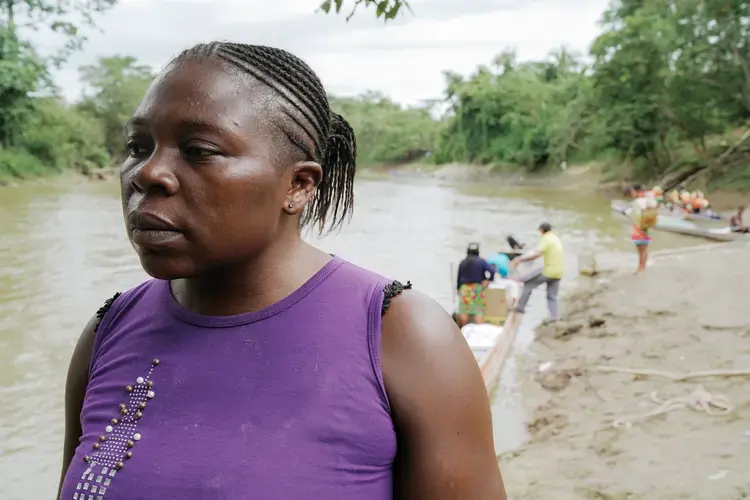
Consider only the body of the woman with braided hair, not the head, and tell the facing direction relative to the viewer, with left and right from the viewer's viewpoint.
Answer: facing the viewer and to the left of the viewer

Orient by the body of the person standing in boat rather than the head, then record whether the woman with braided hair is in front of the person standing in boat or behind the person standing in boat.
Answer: behind

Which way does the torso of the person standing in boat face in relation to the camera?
away from the camera

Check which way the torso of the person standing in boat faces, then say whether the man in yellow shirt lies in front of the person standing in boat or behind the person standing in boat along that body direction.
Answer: in front

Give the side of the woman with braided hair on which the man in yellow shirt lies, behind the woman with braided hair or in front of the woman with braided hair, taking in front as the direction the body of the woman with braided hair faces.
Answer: behind

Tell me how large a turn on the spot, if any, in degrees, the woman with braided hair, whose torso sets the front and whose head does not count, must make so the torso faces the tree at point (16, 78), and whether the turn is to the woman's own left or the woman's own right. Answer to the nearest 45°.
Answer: approximately 135° to the woman's own right

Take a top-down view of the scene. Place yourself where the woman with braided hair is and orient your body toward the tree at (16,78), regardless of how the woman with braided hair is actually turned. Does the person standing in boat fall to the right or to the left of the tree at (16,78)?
right

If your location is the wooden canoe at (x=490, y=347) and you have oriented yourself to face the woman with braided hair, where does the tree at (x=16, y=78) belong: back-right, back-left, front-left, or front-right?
back-right

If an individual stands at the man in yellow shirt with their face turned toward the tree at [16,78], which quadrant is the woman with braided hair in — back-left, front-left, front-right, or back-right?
back-left

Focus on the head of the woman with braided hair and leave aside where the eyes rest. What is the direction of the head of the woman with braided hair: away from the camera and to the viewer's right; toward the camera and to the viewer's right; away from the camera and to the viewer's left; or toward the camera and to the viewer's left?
toward the camera and to the viewer's left
